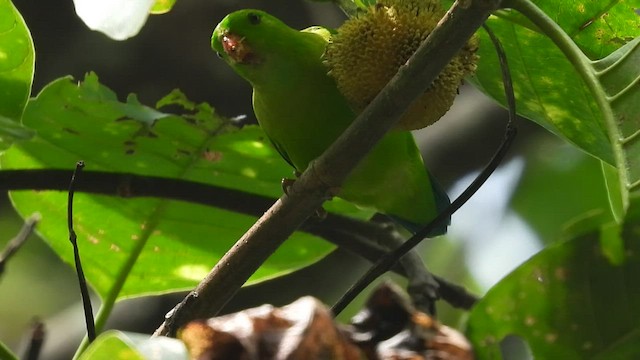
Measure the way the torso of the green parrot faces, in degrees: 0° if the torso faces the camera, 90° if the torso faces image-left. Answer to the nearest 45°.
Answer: approximately 45°

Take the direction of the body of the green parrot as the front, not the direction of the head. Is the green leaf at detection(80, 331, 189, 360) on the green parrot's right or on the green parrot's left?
on the green parrot's left
